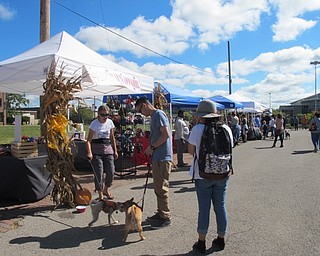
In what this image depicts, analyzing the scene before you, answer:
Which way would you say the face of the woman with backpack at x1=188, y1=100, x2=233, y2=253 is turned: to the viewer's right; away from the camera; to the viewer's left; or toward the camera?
away from the camera

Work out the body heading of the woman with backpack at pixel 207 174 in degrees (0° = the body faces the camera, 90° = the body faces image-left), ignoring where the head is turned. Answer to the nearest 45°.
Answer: approximately 135°

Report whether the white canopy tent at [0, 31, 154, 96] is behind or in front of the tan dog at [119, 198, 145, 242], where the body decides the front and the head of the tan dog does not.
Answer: in front

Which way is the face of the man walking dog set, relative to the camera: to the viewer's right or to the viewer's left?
to the viewer's left

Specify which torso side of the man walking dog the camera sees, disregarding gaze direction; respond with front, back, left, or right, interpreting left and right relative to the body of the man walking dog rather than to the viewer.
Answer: left

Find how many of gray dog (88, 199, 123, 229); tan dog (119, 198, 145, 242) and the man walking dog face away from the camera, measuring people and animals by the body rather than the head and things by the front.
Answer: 1

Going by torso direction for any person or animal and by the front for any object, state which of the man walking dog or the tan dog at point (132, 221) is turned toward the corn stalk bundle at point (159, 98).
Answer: the tan dog

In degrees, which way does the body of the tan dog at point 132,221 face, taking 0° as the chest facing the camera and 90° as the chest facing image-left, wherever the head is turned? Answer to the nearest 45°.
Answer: approximately 180°
